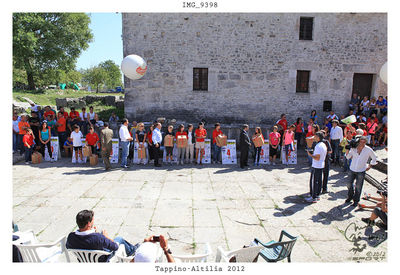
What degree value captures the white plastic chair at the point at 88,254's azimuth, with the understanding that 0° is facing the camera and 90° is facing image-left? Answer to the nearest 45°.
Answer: approximately 180°

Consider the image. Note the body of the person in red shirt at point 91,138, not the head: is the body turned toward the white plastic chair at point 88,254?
yes

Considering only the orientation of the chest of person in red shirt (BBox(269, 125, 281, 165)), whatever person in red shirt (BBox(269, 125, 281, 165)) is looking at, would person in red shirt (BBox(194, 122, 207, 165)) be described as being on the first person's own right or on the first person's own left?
on the first person's own right

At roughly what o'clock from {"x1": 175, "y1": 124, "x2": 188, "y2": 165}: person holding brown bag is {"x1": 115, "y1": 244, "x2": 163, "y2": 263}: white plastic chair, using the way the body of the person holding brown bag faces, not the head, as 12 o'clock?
The white plastic chair is roughly at 12 o'clock from the person holding brown bag.

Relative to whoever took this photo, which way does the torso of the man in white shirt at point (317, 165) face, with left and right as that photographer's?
facing to the left of the viewer

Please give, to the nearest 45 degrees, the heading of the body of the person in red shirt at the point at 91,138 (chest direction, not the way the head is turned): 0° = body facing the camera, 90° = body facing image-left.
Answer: approximately 0°

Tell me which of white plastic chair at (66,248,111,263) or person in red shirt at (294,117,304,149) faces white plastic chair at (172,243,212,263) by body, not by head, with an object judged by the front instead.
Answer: the person in red shirt
